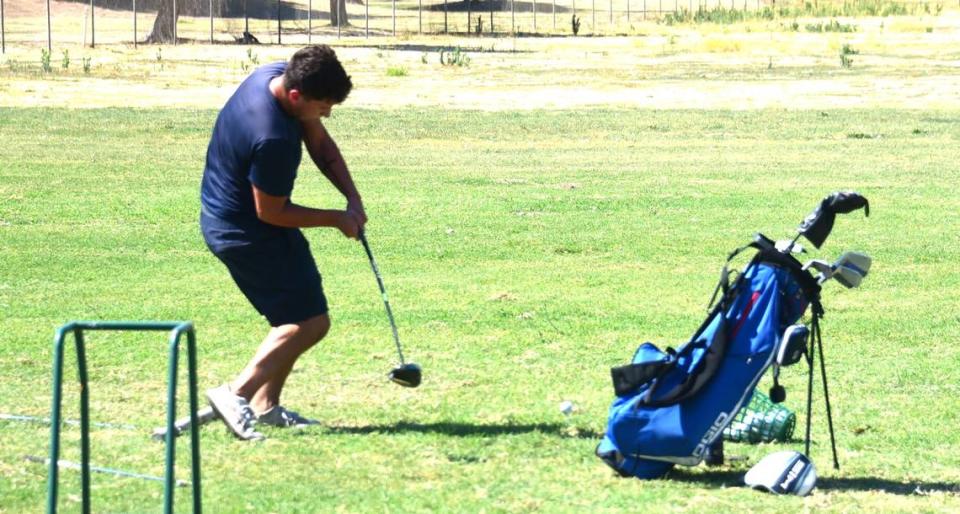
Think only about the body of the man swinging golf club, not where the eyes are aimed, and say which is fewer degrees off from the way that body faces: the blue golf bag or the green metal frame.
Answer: the blue golf bag

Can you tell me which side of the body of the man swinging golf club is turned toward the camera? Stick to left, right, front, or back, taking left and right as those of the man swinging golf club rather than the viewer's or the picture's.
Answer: right

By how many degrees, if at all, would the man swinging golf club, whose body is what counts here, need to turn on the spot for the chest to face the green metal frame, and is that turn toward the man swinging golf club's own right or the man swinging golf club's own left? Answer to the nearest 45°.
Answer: approximately 90° to the man swinging golf club's own right

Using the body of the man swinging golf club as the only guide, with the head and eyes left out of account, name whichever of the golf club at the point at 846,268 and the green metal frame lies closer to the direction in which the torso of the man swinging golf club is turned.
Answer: the golf club

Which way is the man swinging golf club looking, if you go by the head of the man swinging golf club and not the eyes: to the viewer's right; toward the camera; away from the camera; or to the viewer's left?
to the viewer's right
